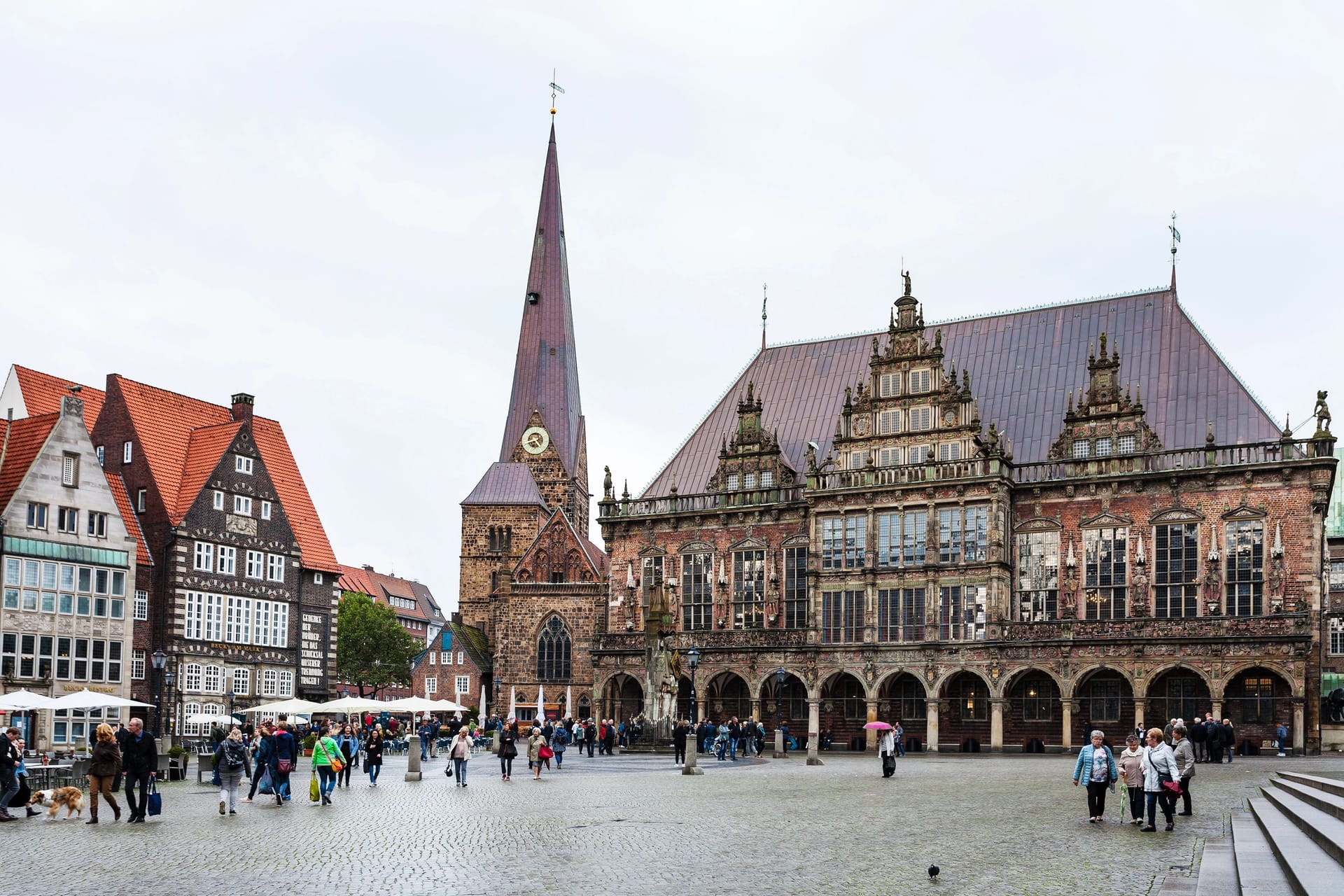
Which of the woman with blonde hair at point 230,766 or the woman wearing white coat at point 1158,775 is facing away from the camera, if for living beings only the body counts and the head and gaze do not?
the woman with blonde hair

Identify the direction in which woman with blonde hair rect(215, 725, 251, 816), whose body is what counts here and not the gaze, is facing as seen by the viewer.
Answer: away from the camera

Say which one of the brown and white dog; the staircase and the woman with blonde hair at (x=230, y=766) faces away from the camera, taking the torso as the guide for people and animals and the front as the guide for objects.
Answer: the woman with blonde hair

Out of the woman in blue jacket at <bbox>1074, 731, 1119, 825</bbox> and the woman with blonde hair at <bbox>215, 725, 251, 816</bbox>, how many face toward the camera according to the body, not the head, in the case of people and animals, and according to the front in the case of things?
1

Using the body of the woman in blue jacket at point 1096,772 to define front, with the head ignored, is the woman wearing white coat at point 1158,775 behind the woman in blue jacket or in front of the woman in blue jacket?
in front

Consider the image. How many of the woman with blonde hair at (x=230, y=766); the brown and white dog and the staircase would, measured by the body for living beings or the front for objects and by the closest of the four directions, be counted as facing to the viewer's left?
2

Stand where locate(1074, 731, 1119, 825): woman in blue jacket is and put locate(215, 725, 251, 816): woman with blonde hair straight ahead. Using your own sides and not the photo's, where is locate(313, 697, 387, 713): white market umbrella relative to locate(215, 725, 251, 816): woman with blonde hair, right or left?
right

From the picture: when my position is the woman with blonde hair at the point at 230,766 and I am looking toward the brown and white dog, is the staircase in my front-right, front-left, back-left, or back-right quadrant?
back-left

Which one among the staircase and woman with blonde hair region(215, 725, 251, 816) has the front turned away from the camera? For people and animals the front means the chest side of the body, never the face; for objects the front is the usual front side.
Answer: the woman with blonde hair

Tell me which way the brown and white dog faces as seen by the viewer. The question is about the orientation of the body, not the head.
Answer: to the viewer's left

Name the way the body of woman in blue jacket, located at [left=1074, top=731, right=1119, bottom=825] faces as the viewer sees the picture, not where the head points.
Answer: toward the camera

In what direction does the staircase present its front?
to the viewer's left
